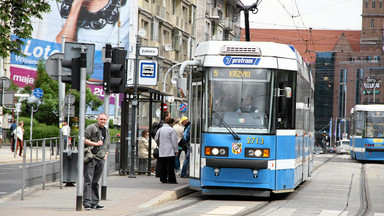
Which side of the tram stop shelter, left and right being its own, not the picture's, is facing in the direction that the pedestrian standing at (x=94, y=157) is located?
right

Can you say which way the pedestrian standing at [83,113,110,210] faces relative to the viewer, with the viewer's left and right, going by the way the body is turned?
facing the viewer and to the right of the viewer

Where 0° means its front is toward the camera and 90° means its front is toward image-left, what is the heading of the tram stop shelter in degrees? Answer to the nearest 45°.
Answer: approximately 270°

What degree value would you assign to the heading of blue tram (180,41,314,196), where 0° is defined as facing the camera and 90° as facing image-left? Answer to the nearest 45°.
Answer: approximately 0°

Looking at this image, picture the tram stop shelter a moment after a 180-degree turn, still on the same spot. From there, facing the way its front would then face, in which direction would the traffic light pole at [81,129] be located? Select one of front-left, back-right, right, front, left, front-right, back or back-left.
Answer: left
